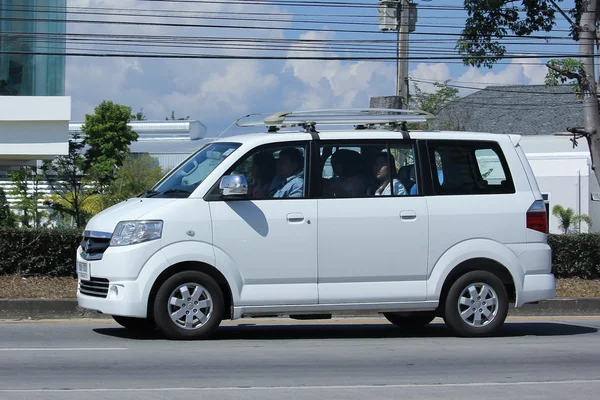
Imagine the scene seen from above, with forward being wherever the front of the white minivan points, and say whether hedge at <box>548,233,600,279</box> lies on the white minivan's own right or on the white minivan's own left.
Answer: on the white minivan's own right

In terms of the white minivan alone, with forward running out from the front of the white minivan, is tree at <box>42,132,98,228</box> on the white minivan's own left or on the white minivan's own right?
on the white minivan's own right

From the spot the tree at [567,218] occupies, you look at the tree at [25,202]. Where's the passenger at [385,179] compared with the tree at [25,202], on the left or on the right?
left

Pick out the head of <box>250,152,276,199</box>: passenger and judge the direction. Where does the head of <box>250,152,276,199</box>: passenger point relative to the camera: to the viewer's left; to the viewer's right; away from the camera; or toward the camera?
to the viewer's left

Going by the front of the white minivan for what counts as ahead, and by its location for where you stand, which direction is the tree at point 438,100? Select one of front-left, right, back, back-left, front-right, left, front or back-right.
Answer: right

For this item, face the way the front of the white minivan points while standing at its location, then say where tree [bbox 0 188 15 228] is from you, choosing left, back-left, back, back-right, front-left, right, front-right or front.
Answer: front-right

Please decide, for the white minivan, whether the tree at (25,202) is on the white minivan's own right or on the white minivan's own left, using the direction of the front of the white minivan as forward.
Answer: on the white minivan's own right

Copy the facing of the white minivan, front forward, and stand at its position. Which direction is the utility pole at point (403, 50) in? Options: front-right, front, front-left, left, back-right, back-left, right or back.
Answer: right

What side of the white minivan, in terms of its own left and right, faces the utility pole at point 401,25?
right

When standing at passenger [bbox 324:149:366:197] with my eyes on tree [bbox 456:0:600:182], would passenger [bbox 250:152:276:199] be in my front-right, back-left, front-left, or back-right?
back-left

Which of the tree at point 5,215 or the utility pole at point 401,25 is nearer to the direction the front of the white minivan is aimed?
the tree

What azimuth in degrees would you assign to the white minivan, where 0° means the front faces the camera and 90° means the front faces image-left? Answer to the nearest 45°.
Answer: approximately 90°

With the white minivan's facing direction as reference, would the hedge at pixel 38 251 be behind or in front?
in front

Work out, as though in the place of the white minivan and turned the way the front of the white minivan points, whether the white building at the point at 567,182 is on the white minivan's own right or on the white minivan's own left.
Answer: on the white minivan's own right

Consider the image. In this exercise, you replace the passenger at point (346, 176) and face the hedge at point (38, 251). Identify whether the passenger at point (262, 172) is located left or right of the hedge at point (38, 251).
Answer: left
